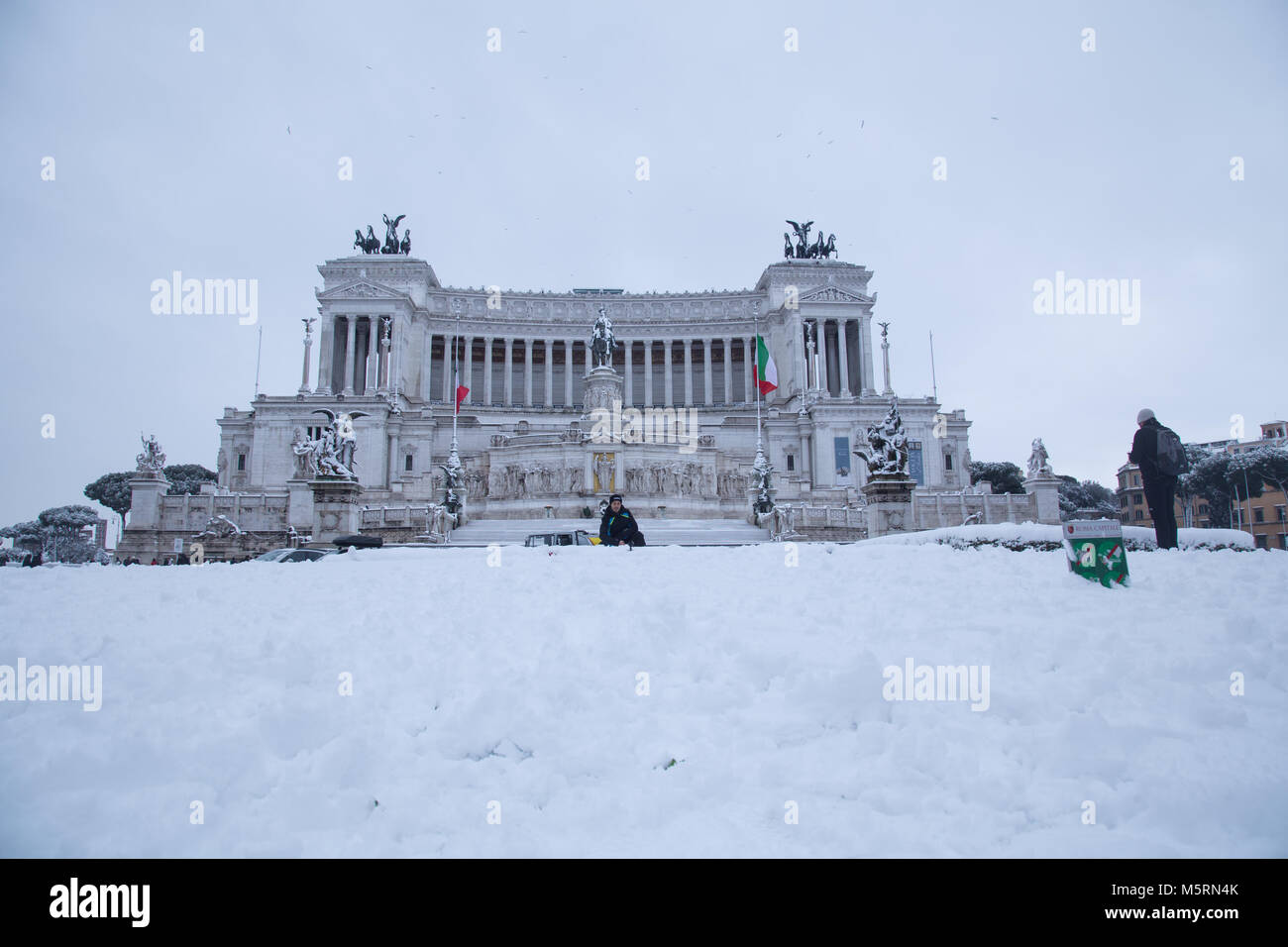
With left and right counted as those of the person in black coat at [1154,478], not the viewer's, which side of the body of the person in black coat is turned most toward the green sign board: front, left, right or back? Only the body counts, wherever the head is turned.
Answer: left

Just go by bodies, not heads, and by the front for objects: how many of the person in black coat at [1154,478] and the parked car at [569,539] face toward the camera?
0

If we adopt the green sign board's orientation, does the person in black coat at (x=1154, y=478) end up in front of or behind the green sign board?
behind

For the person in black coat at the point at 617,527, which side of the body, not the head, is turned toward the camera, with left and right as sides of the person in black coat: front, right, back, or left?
front

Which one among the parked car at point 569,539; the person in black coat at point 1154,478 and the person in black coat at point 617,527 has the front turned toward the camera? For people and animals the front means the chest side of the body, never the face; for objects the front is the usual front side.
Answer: the person in black coat at point 617,527

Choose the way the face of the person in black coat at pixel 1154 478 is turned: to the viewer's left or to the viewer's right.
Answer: to the viewer's left

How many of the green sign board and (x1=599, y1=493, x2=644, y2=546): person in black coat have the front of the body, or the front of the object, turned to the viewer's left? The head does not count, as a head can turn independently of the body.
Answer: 0

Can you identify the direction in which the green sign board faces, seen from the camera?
facing the viewer

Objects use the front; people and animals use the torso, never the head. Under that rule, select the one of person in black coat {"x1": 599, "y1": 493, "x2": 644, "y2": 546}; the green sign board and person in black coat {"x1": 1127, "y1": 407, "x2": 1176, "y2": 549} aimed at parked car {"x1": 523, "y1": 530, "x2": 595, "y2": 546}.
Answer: person in black coat {"x1": 1127, "y1": 407, "x2": 1176, "y2": 549}

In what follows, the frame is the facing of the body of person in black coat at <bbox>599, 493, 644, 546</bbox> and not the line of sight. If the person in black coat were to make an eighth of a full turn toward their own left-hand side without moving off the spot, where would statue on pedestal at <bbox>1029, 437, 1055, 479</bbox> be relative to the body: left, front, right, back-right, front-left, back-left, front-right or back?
left

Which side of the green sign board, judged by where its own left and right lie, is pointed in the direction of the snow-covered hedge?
back
